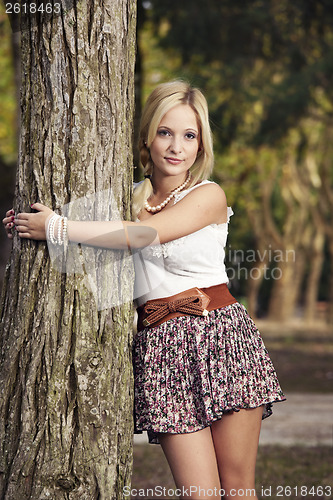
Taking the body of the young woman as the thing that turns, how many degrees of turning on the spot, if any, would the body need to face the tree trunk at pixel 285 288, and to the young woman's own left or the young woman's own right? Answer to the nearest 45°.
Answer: approximately 135° to the young woman's own right

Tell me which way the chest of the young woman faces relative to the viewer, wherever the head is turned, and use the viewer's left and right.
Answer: facing the viewer and to the left of the viewer

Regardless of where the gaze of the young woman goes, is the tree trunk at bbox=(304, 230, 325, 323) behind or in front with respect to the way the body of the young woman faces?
behind

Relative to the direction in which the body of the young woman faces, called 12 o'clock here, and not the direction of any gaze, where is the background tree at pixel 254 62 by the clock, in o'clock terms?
The background tree is roughly at 5 o'clock from the young woman.

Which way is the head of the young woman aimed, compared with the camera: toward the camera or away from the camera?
toward the camera
